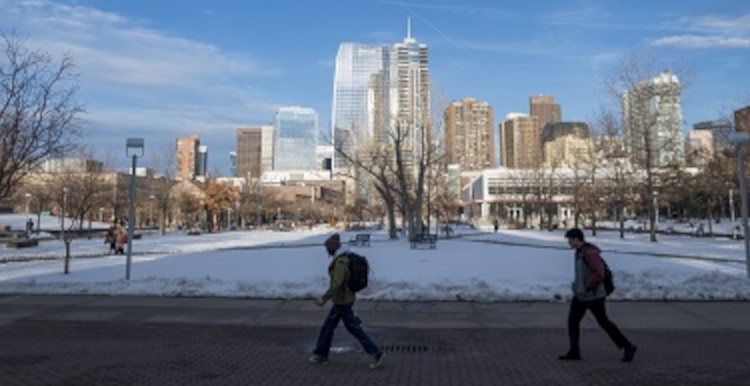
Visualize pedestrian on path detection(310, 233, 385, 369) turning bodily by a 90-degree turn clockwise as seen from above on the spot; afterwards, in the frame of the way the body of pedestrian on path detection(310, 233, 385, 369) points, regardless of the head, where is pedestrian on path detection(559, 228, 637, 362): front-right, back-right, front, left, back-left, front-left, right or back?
right

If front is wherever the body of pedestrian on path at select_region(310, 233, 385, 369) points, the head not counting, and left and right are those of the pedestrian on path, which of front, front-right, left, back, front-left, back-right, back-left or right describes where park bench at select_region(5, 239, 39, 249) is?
front-right

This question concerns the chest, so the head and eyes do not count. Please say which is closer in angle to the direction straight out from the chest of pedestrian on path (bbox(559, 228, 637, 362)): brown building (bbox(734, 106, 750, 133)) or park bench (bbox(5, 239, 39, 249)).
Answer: the park bench

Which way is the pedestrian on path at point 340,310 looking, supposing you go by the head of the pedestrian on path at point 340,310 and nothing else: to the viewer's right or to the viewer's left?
to the viewer's left

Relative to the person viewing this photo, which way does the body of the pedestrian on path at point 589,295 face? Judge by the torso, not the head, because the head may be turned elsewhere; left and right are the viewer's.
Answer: facing to the left of the viewer

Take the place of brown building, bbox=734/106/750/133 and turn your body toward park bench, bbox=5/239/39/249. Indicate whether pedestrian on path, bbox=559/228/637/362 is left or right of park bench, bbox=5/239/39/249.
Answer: left

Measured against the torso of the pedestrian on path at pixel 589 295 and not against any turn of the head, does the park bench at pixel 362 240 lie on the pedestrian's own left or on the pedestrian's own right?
on the pedestrian's own right

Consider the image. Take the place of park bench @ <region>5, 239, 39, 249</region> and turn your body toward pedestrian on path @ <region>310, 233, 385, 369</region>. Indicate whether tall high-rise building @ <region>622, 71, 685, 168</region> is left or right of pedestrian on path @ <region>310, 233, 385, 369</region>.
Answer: left

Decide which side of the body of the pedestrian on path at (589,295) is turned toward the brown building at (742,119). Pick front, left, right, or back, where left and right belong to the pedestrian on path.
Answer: right

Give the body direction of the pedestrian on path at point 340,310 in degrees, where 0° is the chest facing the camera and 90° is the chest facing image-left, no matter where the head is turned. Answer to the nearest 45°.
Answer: approximately 90°

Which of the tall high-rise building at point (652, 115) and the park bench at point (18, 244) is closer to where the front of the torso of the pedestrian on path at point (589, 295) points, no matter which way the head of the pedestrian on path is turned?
the park bench

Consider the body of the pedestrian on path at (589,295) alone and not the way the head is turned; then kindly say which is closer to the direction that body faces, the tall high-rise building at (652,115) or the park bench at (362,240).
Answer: the park bench
